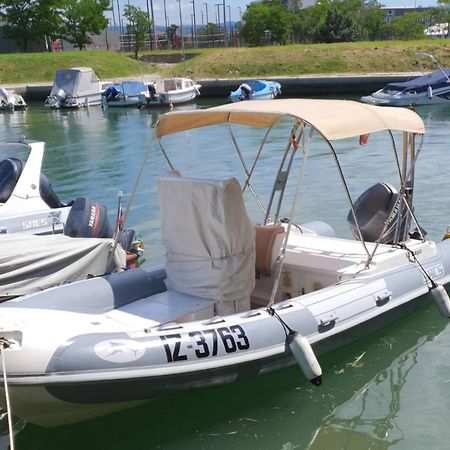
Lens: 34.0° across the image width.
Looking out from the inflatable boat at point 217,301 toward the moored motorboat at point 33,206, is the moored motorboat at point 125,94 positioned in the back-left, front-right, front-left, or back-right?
front-right

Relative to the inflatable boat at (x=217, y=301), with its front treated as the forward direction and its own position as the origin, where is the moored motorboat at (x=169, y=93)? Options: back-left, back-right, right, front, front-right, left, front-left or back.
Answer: back-right

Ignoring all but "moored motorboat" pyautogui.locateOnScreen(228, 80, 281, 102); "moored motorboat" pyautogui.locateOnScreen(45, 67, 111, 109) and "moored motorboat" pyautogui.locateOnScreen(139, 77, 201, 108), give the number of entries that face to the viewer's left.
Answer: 0

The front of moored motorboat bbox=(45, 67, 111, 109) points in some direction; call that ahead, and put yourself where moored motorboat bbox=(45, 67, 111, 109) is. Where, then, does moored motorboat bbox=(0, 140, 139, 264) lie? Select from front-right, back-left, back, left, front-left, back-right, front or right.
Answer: back-right

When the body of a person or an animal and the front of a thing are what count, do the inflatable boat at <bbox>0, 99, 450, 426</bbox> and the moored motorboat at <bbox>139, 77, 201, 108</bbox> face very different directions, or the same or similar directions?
very different directions

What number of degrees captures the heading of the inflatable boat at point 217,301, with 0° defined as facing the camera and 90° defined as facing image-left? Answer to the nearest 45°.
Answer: approximately 45°

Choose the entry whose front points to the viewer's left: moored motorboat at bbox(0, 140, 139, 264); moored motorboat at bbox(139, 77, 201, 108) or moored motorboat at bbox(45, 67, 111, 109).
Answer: moored motorboat at bbox(0, 140, 139, 264)

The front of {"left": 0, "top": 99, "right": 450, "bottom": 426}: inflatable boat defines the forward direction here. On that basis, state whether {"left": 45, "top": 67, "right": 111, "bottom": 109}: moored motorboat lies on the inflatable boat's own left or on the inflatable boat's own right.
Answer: on the inflatable boat's own right

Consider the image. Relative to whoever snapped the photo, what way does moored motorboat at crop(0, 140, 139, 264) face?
facing to the left of the viewer

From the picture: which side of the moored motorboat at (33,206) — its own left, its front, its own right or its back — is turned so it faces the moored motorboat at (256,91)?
right

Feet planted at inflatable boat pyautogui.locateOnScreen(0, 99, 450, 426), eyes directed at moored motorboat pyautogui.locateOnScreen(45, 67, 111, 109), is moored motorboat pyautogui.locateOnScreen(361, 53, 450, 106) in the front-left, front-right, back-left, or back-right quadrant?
front-right

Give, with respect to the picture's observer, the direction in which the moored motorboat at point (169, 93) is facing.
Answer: facing away from the viewer and to the right of the viewer

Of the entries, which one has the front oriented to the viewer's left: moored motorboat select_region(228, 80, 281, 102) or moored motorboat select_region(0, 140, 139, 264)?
moored motorboat select_region(0, 140, 139, 264)
